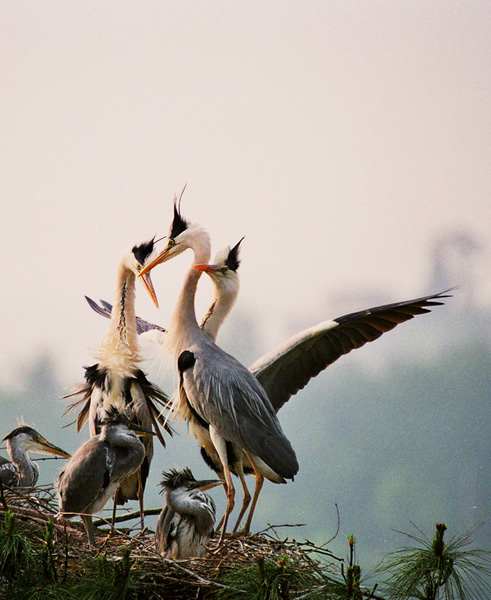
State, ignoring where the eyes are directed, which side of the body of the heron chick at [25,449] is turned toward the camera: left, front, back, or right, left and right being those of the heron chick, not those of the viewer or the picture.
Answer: right

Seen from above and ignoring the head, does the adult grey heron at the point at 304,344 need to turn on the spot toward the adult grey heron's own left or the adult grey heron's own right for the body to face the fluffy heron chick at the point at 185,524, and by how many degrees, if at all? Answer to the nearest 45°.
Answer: approximately 45° to the adult grey heron's own left

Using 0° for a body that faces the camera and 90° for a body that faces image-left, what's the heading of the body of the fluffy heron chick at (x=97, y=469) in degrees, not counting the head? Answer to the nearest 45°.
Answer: approximately 270°

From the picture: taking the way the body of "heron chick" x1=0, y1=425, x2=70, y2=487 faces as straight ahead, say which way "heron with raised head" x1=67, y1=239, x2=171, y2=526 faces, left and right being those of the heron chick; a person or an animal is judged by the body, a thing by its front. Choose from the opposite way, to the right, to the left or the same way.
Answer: to the right

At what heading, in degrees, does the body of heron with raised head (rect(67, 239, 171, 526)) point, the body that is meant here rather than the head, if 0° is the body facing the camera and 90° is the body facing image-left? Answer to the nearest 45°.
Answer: approximately 0°
